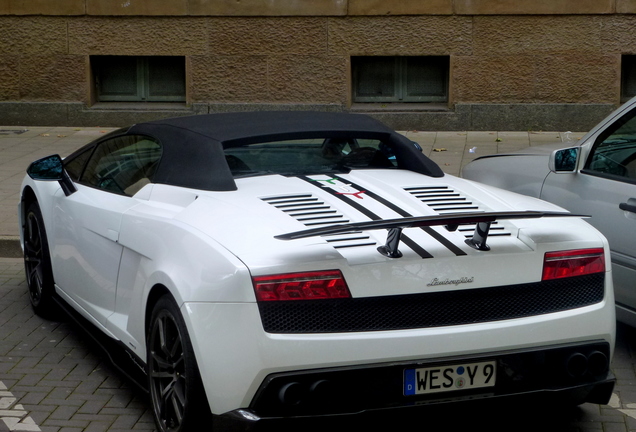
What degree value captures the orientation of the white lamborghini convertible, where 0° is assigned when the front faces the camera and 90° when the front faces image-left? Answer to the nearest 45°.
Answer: approximately 135°

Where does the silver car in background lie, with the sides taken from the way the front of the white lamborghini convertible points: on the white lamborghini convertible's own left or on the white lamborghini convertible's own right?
on the white lamborghini convertible's own right

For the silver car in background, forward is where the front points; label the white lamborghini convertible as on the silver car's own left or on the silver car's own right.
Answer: on the silver car's own left

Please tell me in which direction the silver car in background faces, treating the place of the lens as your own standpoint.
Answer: facing away from the viewer and to the left of the viewer

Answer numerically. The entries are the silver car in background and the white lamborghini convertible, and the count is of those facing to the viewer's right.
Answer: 0
